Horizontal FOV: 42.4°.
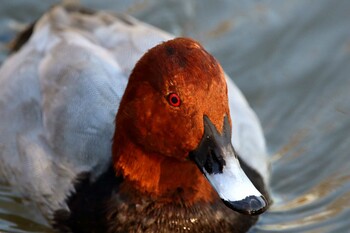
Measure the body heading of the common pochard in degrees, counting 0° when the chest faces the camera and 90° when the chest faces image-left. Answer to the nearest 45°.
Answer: approximately 315°
